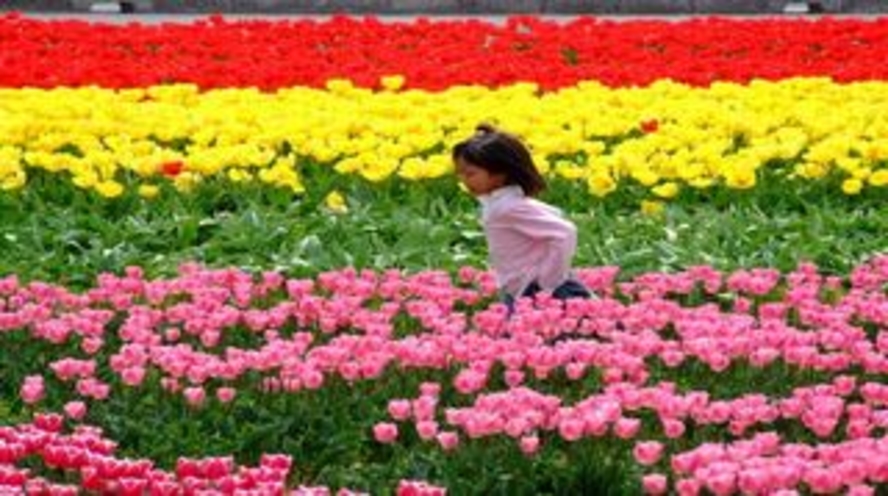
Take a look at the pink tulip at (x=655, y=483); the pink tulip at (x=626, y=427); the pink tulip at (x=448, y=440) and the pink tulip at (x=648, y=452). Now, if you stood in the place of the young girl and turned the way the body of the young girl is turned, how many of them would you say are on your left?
4

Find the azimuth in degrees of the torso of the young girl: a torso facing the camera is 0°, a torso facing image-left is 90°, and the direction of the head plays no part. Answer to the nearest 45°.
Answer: approximately 90°

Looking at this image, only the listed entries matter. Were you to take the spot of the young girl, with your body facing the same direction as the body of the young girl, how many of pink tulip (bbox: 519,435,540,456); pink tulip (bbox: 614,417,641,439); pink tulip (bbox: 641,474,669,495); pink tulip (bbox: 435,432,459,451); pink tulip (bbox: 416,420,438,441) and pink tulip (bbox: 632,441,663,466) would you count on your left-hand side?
6

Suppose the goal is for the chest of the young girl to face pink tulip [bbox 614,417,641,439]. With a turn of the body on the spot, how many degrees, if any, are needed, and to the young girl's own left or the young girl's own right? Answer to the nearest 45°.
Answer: approximately 90° to the young girl's own left

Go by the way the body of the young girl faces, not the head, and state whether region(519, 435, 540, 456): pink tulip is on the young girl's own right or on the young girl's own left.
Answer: on the young girl's own left

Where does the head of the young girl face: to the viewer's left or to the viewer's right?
to the viewer's left

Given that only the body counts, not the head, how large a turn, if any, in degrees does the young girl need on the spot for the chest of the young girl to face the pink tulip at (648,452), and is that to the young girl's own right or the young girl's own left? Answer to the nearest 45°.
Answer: approximately 90° to the young girl's own left

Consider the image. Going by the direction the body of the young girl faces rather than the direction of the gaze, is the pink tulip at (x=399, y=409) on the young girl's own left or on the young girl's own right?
on the young girl's own left

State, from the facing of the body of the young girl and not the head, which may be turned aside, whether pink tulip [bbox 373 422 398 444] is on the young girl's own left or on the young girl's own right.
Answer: on the young girl's own left

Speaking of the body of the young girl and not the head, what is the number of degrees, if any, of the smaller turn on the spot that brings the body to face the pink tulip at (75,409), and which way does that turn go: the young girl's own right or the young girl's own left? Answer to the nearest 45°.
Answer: approximately 45° to the young girl's own left

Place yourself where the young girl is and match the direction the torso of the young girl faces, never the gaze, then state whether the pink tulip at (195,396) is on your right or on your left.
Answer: on your left

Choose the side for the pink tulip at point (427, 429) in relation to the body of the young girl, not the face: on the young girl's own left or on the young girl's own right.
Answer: on the young girl's own left
